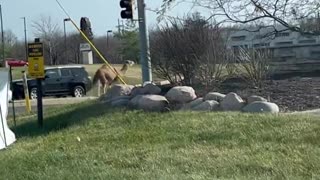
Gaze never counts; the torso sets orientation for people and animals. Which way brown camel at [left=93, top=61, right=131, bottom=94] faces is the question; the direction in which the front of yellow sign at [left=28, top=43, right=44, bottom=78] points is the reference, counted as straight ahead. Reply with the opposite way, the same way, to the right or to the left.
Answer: to the left

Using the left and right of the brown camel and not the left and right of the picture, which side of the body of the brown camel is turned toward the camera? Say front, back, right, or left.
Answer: right

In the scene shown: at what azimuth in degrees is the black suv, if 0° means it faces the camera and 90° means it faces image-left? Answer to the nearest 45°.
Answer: approximately 90°

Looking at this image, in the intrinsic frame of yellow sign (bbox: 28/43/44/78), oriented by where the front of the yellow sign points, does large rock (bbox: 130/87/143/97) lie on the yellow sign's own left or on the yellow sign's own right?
on the yellow sign's own left

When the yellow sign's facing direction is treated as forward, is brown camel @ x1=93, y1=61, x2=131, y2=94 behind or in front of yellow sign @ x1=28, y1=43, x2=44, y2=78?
behind

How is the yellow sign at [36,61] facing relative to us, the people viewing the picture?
facing the viewer

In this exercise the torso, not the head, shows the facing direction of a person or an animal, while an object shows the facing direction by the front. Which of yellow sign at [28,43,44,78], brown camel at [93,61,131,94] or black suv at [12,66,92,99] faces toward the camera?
the yellow sign

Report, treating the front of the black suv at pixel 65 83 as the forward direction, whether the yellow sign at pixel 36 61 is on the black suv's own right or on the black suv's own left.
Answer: on the black suv's own left

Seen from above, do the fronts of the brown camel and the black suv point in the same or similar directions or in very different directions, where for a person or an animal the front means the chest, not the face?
very different directions
